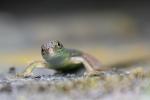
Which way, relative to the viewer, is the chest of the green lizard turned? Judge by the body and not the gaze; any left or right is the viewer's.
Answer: facing the viewer and to the left of the viewer
